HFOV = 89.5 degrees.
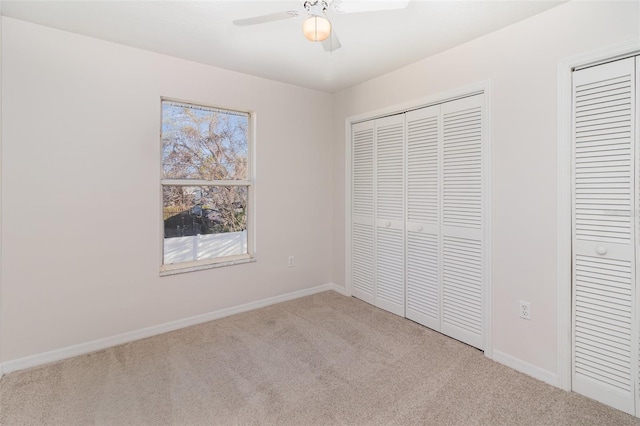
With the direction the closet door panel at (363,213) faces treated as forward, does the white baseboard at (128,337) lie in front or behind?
in front

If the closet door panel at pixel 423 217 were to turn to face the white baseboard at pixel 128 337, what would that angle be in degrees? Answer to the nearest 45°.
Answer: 0° — it already faces it

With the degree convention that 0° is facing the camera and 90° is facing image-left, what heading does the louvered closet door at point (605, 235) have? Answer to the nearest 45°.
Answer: approximately 45°

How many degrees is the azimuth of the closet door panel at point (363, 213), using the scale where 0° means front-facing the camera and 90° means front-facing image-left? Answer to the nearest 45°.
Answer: approximately 45°

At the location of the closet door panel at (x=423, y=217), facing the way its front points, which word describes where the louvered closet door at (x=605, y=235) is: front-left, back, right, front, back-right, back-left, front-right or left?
left

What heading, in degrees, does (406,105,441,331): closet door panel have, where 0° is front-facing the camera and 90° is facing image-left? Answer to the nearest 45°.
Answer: approximately 45°

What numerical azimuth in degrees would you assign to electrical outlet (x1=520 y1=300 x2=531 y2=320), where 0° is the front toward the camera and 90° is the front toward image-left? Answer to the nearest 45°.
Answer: approximately 45°

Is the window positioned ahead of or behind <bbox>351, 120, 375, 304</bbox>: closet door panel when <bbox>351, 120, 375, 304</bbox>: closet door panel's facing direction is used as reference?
ahead

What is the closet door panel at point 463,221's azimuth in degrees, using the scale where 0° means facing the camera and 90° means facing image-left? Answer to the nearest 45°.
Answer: approximately 45°
